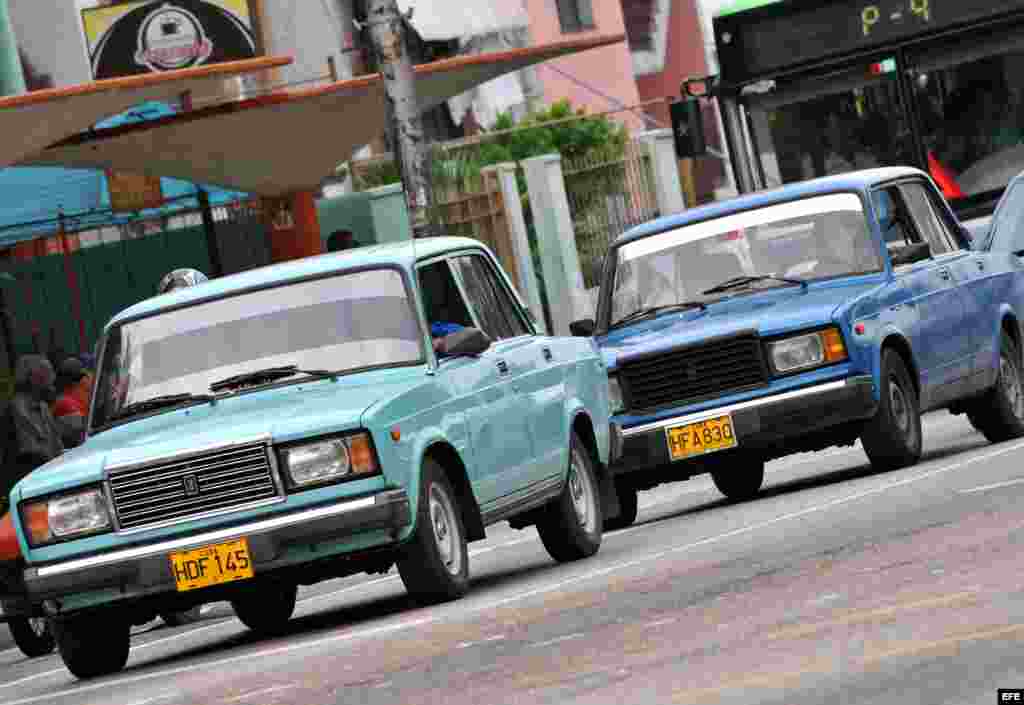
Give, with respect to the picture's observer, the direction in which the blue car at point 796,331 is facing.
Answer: facing the viewer and to the left of the viewer

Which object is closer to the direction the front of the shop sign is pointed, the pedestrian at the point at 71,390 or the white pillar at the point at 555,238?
the pedestrian

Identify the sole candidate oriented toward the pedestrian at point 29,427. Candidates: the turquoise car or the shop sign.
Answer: the shop sign

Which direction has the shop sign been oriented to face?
toward the camera

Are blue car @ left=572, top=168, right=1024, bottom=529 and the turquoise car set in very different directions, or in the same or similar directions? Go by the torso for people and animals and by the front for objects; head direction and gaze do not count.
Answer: same or similar directions

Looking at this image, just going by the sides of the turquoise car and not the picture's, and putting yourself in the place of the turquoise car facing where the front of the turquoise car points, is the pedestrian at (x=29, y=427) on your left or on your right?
on your right

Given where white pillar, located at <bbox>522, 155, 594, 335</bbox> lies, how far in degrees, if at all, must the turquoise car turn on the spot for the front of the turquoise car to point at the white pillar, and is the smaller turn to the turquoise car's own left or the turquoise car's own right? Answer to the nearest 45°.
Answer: approximately 135° to the turquoise car's own right

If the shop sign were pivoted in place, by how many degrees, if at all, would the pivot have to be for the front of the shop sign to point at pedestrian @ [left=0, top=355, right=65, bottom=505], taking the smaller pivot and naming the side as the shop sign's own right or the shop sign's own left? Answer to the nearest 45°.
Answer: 0° — it already faces them

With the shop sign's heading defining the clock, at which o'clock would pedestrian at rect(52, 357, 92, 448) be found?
The pedestrian is roughly at 12 o'clock from the shop sign.

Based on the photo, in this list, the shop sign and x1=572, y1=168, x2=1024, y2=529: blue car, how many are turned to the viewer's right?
0

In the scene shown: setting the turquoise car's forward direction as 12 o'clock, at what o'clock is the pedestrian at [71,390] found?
The pedestrian is roughly at 4 o'clock from the turquoise car.

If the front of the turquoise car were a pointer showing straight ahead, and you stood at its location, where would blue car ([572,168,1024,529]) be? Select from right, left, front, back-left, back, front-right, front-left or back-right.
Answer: back

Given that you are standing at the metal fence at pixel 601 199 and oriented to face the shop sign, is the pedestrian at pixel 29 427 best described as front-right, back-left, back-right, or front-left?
front-left
